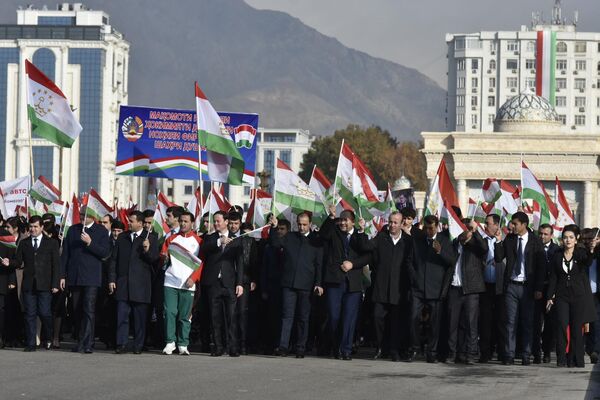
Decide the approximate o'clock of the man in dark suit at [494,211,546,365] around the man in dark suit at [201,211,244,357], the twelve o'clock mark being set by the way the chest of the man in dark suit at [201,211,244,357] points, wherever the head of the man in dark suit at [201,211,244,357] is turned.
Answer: the man in dark suit at [494,211,546,365] is roughly at 9 o'clock from the man in dark suit at [201,211,244,357].

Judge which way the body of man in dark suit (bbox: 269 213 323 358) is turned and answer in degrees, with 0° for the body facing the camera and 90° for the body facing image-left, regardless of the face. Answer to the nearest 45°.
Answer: approximately 0°

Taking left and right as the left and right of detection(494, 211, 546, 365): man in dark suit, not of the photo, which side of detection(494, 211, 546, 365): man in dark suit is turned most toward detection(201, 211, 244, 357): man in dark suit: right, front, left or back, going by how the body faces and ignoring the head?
right

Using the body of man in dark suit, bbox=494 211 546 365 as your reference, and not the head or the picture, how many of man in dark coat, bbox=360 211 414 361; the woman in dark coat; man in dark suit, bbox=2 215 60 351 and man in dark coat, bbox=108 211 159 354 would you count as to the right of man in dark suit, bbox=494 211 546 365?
3

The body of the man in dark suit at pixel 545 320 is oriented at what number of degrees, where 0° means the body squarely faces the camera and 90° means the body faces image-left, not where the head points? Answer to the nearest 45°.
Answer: approximately 0°

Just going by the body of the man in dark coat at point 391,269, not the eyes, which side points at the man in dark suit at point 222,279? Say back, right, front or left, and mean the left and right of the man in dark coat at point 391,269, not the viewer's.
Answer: right

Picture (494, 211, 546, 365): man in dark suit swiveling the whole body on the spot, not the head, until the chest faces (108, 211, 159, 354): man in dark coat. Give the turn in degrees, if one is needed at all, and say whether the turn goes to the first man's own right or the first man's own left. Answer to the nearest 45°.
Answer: approximately 90° to the first man's own right
